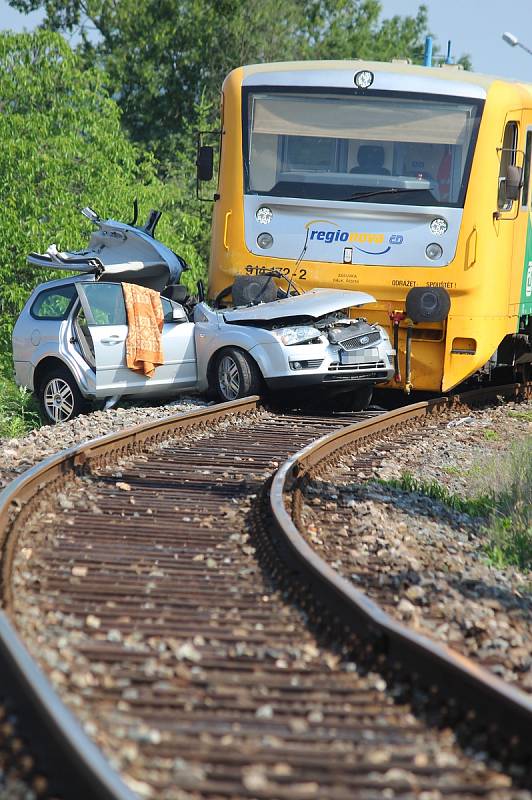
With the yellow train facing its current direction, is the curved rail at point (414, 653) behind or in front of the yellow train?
in front

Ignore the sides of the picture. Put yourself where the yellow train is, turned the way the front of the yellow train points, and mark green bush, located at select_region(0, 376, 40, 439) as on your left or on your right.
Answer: on your right

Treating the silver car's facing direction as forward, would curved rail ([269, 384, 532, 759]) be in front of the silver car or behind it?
in front

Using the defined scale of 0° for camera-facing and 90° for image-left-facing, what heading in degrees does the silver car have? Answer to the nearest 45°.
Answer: approximately 315°

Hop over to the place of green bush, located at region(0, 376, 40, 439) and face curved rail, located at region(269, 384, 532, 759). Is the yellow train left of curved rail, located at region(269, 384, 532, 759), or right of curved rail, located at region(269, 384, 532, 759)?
left

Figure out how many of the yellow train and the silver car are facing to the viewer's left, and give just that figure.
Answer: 0

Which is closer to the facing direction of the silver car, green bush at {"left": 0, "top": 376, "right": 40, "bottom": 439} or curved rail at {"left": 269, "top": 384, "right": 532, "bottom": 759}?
the curved rail

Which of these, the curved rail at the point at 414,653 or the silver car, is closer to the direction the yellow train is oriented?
the curved rail

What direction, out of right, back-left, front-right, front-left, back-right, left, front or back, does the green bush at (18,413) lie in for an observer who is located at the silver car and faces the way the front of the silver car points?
back

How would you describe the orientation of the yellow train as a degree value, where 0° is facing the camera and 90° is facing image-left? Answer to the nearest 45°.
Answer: approximately 0°

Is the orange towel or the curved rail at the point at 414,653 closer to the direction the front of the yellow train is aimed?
the curved rail

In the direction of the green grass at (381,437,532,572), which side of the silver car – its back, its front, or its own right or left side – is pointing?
front

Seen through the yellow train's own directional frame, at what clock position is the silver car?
The silver car is roughly at 2 o'clock from the yellow train.

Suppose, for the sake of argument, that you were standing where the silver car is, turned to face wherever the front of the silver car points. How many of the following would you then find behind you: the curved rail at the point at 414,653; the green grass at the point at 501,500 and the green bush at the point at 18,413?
1
